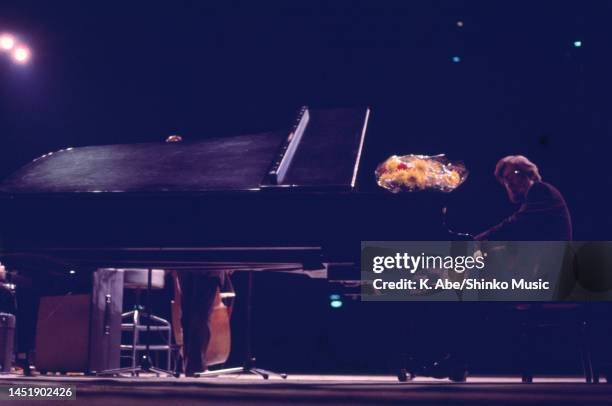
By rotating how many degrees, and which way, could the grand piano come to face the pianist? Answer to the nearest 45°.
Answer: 0° — it already faces them

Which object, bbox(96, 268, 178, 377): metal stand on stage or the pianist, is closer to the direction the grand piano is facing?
the pianist

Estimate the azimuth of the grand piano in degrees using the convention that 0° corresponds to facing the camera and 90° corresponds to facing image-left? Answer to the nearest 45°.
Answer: approximately 270°
